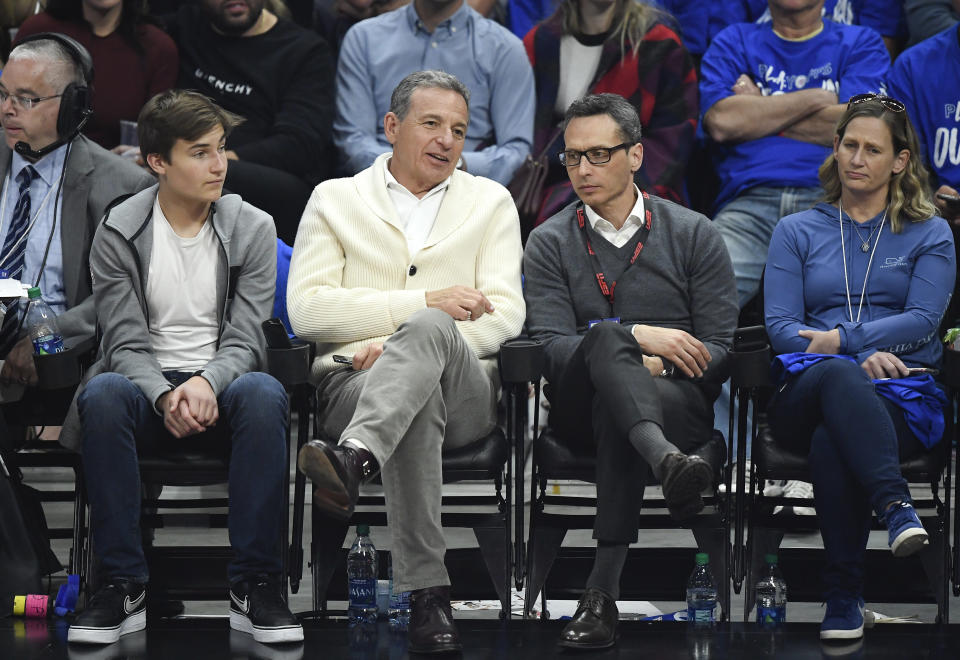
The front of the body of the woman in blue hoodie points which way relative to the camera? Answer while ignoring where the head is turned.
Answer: toward the camera

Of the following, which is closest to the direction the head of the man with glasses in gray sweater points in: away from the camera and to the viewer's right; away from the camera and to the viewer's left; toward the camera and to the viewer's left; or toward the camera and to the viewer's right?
toward the camera and to the viewer's left

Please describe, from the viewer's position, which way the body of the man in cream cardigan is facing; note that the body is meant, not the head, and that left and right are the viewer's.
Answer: facing the viewer

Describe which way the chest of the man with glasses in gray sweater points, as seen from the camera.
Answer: toward the camera

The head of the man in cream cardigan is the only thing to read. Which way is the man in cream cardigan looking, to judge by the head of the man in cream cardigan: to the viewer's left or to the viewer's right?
to the viewer's right

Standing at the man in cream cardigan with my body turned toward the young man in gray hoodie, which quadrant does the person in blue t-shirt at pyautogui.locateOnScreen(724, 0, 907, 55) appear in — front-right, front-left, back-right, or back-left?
back-right

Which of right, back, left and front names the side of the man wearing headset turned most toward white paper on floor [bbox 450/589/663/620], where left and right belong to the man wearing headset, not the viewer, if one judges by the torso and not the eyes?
left

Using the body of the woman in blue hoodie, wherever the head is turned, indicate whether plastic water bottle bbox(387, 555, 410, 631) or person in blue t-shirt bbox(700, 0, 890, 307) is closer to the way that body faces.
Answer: the plastic water bottle
